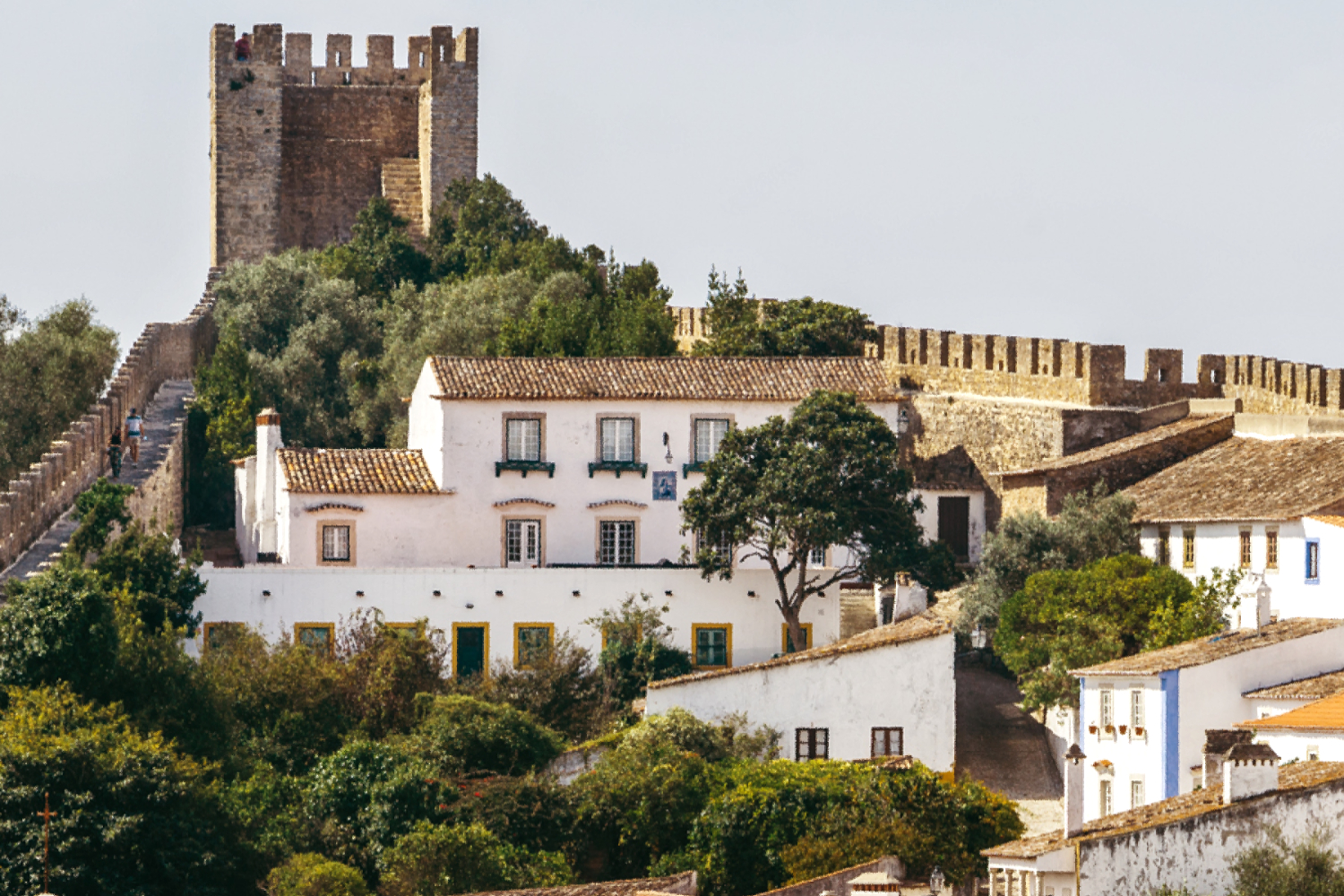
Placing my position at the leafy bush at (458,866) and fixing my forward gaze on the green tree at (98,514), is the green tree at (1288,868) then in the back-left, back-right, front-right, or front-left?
back-right

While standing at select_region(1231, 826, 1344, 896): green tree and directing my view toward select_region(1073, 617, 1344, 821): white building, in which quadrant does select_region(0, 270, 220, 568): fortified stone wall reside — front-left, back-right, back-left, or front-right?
front-left

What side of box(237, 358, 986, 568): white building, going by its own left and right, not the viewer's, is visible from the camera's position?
front

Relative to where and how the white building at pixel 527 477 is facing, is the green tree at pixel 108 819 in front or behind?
in front

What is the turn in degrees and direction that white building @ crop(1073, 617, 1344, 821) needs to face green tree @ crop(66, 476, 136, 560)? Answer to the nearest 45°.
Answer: approximately 45° to its right

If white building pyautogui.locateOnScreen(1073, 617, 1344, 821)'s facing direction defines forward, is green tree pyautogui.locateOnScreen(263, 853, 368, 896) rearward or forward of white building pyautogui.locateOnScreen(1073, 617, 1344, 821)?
forward

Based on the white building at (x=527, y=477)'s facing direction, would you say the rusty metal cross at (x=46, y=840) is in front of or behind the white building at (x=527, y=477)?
in front

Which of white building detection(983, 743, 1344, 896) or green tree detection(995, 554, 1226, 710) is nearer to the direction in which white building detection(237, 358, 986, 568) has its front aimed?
the white building

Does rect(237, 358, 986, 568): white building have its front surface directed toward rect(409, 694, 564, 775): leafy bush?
yes

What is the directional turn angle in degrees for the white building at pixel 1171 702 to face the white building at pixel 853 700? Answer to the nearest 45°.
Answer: approximately 45° to its right

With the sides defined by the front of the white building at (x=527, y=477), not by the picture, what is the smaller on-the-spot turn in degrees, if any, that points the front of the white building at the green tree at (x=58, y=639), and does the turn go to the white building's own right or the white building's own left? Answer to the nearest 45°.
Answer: approximately 45° to the white building's own right

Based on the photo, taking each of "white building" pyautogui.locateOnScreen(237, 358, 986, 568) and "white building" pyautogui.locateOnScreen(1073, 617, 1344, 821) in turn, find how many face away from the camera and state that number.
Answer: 0

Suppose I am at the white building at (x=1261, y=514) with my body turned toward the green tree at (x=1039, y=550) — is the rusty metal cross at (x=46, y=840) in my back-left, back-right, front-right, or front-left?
front-left

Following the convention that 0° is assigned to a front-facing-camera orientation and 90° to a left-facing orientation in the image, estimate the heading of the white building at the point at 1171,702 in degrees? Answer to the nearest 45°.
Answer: approximately 45°
